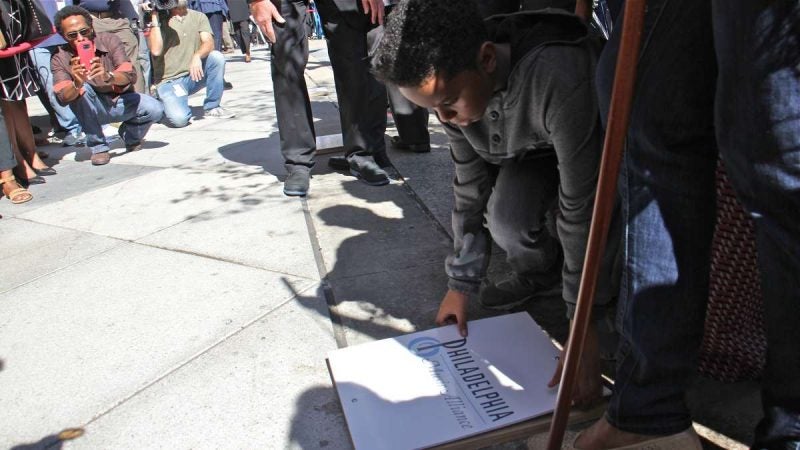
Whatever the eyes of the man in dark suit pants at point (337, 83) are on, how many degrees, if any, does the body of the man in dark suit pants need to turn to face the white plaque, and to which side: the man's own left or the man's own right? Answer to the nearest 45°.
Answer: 0° — they already face it

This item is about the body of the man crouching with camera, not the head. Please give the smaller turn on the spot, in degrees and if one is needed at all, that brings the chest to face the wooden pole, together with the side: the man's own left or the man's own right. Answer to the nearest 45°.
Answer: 0° — they already face it

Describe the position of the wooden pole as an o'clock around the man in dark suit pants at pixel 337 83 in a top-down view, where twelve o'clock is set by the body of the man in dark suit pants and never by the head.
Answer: The wooden pole is roughly at 12 o'clock from the man in dark suit pants.

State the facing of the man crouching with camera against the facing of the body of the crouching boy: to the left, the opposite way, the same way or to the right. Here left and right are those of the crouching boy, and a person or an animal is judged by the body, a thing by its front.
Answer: to the left

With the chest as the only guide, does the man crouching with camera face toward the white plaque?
yes

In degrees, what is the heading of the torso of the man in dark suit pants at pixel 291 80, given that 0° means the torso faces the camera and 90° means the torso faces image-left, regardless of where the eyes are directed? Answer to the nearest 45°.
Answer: approximately 0°

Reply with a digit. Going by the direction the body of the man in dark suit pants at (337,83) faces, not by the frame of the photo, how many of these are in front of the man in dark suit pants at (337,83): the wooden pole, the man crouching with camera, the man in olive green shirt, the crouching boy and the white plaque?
3

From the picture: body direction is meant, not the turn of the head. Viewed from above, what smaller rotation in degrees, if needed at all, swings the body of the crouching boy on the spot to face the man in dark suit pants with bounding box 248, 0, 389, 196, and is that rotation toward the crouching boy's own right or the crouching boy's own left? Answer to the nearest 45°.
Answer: approximately 90° to the crouching boy's own right

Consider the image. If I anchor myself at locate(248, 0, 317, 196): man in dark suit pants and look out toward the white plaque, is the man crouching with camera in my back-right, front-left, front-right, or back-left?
back-right

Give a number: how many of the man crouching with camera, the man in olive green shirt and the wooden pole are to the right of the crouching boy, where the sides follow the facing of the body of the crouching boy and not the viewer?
2

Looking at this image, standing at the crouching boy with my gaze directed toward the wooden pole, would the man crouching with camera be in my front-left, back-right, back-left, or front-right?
back-right

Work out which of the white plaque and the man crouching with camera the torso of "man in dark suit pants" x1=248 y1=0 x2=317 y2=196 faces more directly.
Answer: the white plaque
